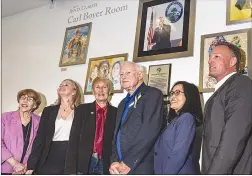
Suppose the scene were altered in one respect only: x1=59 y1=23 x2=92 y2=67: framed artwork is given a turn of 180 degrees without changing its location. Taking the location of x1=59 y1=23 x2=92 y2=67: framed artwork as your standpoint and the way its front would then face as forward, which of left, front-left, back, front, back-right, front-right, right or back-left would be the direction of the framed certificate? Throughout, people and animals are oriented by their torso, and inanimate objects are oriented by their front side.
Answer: right

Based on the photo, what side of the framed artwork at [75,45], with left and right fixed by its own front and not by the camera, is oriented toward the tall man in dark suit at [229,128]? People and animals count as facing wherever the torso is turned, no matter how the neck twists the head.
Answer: left

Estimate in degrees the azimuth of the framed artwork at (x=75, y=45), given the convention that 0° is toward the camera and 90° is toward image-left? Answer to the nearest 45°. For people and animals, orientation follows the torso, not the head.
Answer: approximately 45°
